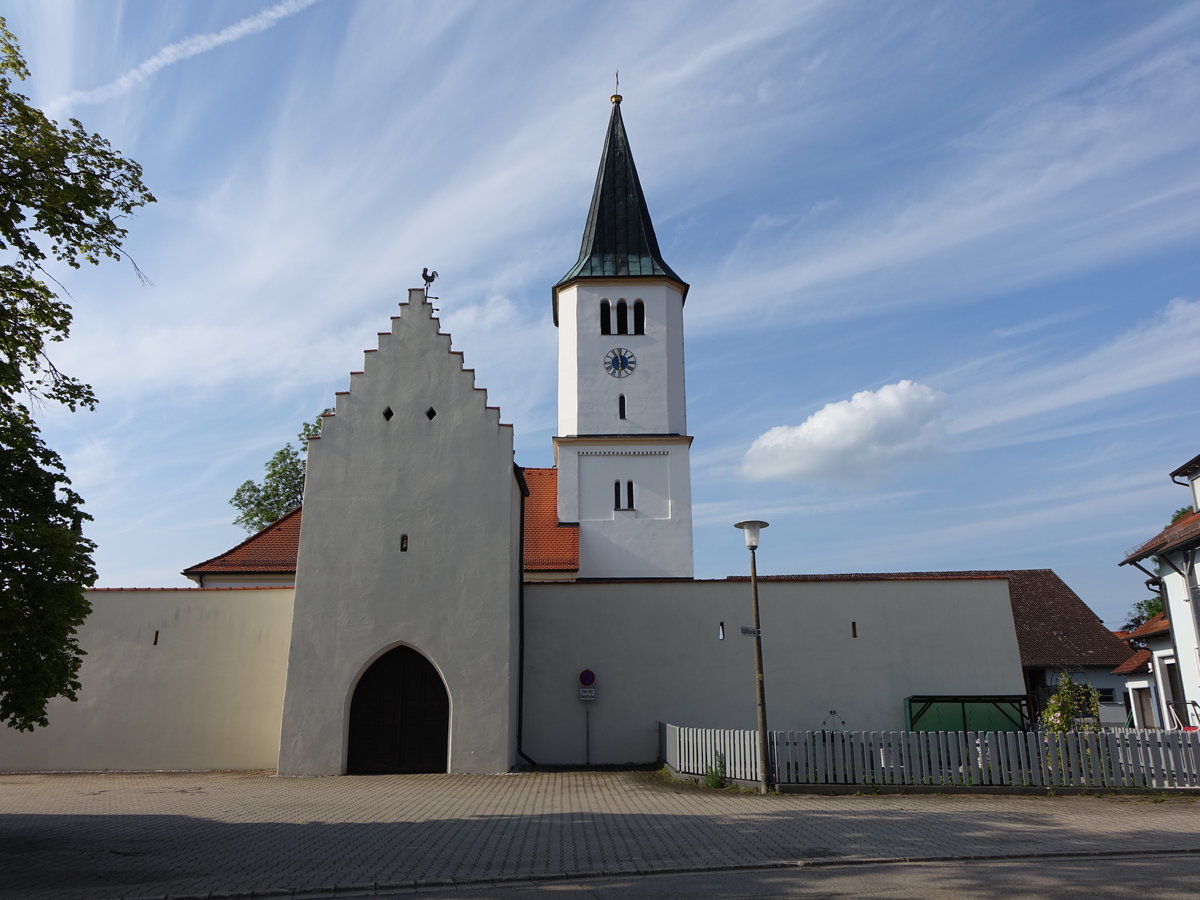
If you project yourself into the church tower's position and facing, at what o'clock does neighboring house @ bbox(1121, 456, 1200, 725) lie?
The neighboring house is roughly at 10 o'clock from the church tower.

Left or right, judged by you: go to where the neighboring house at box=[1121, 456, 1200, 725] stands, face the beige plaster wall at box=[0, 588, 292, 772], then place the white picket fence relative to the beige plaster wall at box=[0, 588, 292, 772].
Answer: left

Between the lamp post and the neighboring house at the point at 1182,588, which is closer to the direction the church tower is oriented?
the lamp post

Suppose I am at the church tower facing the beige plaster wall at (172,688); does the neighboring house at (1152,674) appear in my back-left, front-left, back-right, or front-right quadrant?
back-left

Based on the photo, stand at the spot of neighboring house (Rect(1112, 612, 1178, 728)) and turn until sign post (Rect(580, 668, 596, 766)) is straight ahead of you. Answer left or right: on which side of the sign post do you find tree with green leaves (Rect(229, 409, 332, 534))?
right

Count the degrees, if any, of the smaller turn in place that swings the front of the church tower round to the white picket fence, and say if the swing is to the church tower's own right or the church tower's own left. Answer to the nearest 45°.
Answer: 0° — it already faces it

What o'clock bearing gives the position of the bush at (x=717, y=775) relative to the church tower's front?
The bush is roughly at 12 o'clock from the church tower.

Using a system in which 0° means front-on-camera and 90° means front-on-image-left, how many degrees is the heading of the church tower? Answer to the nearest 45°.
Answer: approximately 0°
